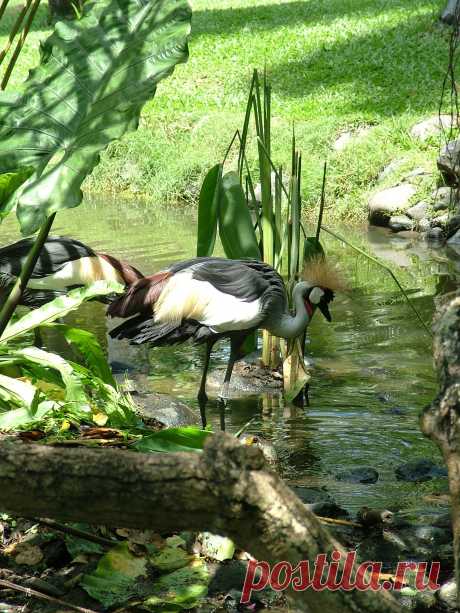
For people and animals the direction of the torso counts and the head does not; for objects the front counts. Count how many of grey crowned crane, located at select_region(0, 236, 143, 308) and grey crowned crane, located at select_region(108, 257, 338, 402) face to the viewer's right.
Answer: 1

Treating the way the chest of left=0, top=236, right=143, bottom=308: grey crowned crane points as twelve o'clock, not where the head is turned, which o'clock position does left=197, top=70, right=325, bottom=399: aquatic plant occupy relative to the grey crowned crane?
The aquatic plant is roughly at 7 o'clock from the grey crowned crane.

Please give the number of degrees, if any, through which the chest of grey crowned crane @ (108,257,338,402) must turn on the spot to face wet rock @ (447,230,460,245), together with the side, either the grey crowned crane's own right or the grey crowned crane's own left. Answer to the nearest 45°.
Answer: approximately 45° to the grey crowned crane's own left

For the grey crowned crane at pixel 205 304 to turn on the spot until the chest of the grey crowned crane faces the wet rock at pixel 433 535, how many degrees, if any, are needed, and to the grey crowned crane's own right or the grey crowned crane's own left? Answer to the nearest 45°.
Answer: approximately 45° to the grey crowned crane's own right

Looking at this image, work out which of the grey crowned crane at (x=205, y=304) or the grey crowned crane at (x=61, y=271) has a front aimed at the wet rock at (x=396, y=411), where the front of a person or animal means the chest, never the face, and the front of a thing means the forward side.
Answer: the grey crowned crane at (x=205, y=304)

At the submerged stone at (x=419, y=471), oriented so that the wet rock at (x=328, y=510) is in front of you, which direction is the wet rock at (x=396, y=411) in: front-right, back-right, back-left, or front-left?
back-right

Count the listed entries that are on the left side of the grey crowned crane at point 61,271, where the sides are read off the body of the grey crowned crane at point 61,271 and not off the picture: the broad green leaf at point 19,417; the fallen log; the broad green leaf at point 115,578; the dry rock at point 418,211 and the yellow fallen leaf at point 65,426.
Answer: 4

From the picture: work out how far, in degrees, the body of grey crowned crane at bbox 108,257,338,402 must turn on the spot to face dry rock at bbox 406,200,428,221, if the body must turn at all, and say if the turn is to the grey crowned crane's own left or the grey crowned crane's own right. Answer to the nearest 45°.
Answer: approximately 45° to the grey crowned crane's own left

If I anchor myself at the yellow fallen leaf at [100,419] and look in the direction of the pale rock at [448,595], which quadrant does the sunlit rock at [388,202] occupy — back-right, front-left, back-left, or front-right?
back-left

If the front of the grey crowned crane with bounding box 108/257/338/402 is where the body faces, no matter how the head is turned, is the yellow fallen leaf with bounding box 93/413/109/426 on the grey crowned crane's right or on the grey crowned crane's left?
on the grey crowned crane's right

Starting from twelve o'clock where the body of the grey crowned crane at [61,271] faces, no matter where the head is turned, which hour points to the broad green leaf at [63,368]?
The broad green leaf is roughly at 9 o'clock from the grey crowned crane.

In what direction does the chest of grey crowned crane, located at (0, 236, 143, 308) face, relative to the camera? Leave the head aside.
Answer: to the viewer's left

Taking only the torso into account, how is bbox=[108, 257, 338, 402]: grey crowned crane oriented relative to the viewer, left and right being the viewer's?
facing to the right of the viewer

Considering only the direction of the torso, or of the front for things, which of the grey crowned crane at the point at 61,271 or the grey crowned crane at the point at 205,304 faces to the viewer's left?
the grey crowned crane at the point at 61,271

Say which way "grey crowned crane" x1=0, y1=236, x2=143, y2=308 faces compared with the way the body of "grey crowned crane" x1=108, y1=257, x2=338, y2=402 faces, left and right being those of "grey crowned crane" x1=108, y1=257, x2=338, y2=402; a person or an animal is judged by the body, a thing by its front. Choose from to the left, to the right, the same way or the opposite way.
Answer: the opposite way
